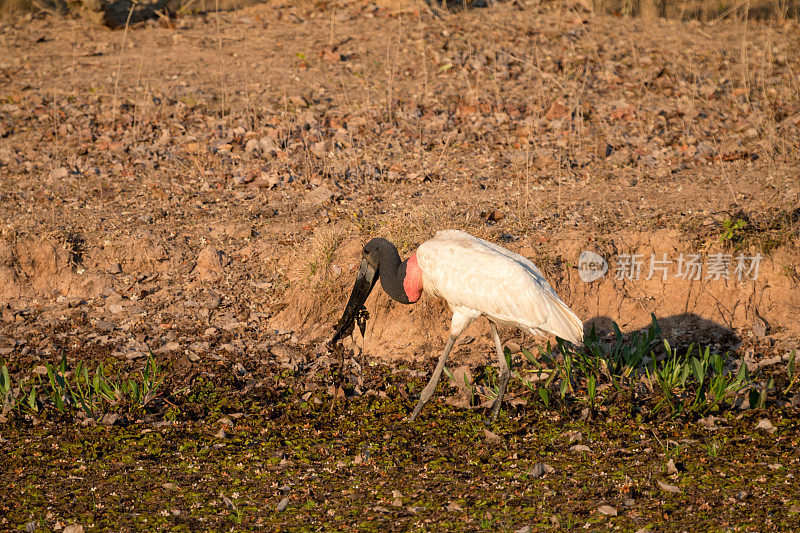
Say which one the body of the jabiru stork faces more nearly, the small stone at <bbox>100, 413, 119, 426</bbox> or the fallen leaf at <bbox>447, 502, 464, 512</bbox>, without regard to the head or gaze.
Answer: the small stone

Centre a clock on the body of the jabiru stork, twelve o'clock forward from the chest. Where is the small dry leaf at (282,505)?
The small dry leaf is roughly at 10 o'clock from the jabiru stork.

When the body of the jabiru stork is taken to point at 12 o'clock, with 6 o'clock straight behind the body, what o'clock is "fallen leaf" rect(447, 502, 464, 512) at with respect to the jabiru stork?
The fallen leaf is roughly at 9 o'clock from the jabiru stork.

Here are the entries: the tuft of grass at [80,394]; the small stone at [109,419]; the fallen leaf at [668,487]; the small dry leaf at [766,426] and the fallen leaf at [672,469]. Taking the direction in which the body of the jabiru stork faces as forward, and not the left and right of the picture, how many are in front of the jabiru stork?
2

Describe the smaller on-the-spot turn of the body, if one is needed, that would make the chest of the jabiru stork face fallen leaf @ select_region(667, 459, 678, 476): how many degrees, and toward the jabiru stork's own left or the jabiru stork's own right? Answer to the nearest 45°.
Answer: approximately 135° to the jabiru stork's own left

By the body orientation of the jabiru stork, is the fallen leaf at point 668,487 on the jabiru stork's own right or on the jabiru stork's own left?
on the jabiru stork's own left

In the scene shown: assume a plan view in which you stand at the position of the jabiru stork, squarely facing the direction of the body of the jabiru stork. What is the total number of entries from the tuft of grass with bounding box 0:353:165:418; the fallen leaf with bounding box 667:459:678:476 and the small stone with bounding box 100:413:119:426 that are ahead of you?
2

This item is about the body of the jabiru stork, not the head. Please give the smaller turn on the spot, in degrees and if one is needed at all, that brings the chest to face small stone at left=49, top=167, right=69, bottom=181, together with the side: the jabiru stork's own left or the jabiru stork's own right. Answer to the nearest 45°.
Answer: approximately 45° to the jabiru stork's own right

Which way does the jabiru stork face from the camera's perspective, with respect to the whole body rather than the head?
to the viewer's left
